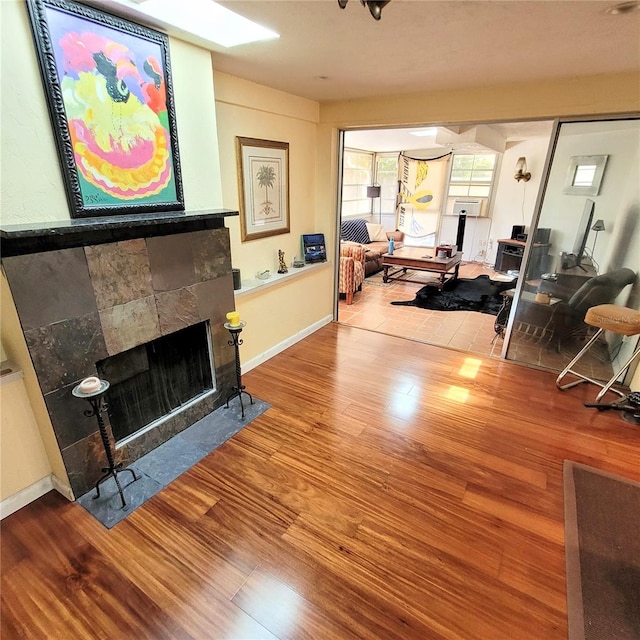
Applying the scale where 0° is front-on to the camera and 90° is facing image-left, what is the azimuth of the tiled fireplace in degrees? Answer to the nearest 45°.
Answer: approximately 315°

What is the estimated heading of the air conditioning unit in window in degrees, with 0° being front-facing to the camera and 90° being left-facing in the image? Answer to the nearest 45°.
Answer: approximately 0°

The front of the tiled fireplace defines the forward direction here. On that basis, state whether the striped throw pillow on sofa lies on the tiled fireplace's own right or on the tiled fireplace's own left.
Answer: on the tiled fireplace's own left

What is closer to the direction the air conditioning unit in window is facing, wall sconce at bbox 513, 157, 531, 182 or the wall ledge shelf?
the wall ledge shelf

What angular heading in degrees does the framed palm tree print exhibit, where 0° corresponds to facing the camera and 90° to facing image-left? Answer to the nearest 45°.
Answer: approximately 315°

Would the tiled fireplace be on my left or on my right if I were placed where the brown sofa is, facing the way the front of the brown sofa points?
on my right

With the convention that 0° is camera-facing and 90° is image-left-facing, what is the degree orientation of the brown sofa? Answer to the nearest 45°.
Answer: approximately 315°

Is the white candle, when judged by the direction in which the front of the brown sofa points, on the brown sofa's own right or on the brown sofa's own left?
on the brown sofa's own right

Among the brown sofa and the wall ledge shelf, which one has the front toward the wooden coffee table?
the brown sofa
